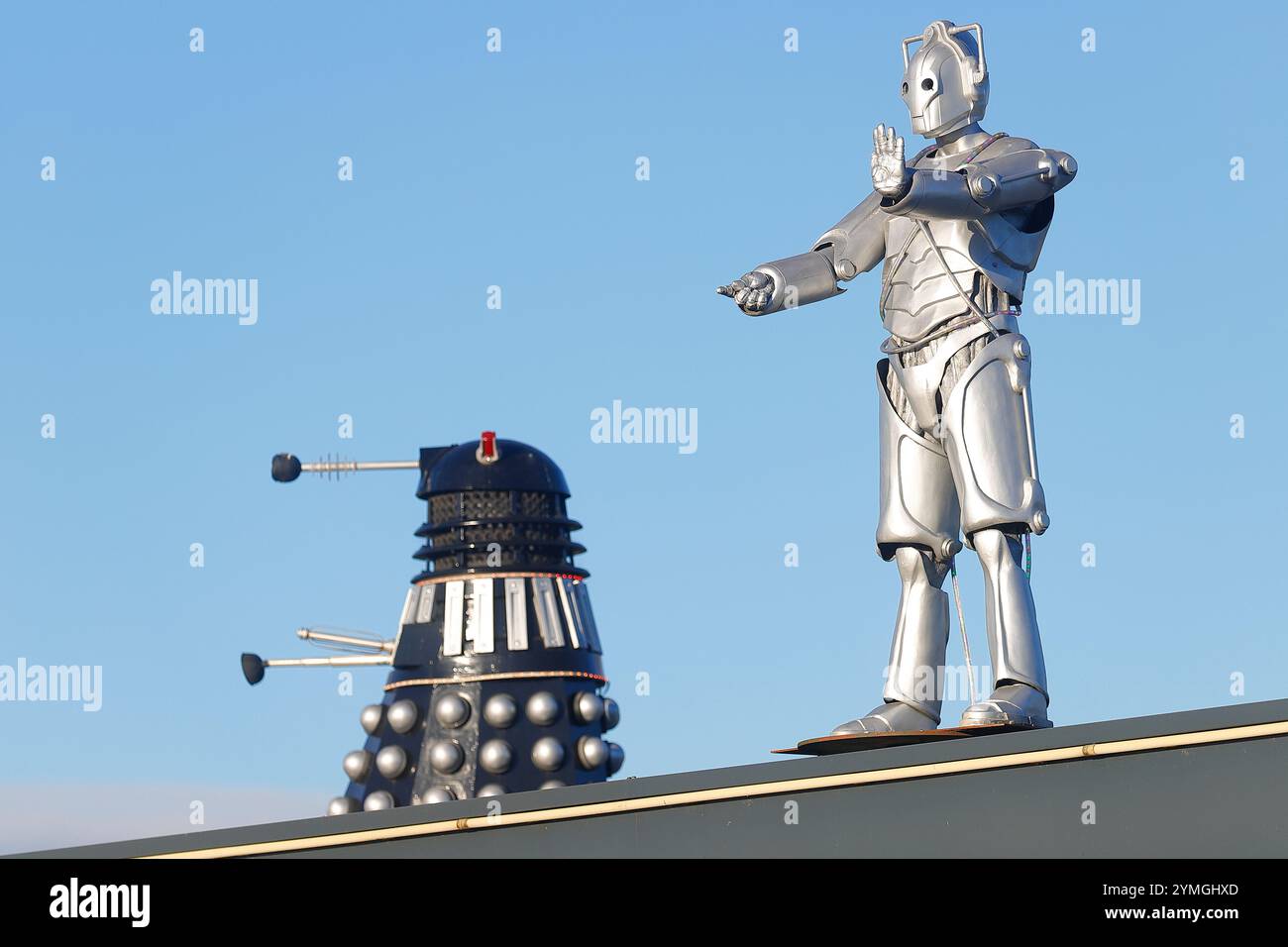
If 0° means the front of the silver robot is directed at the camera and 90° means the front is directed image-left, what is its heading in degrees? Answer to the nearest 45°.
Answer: approximately 45°
